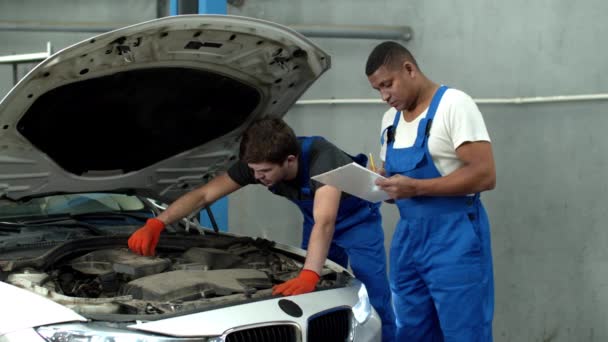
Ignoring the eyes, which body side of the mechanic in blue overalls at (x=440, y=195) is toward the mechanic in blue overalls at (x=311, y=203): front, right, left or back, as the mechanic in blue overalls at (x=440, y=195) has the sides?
right

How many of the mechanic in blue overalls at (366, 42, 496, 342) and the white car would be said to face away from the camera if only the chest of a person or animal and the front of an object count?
0

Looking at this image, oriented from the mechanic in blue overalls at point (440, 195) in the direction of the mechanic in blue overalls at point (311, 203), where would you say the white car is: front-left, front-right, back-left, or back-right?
front-left

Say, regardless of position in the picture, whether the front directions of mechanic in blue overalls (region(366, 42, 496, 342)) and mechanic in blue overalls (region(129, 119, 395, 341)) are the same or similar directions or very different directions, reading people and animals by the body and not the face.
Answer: same or similar directions

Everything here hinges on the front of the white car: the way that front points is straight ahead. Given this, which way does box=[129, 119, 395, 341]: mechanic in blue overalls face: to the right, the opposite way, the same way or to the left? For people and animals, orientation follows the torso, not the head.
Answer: to the right

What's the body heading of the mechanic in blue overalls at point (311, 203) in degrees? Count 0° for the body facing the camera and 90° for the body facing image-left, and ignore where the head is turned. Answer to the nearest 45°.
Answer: approximately 45°

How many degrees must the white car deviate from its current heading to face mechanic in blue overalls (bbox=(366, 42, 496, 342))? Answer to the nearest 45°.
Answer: approximately 45° to its left

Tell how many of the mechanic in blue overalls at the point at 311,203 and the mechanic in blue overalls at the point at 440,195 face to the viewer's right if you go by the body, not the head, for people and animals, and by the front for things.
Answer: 0
